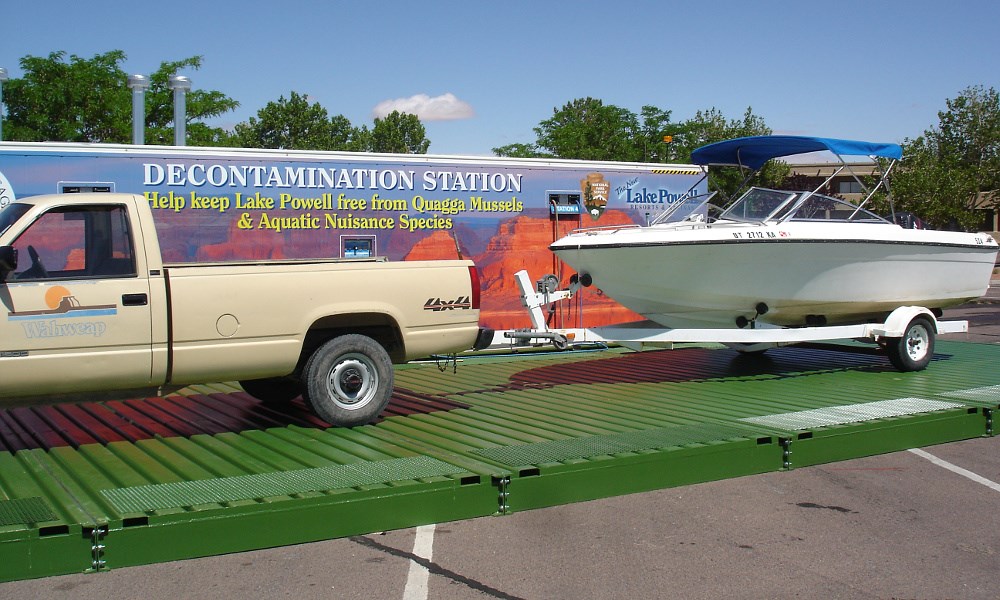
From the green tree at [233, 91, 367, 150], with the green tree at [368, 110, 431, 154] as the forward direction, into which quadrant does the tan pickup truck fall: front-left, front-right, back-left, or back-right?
back-right

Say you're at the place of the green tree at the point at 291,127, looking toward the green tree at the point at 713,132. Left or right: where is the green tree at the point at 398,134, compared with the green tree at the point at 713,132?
left

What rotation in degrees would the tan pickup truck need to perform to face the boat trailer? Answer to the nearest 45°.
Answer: approximately 180°

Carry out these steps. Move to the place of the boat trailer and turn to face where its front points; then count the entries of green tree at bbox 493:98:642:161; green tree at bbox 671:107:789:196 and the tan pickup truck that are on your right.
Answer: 2

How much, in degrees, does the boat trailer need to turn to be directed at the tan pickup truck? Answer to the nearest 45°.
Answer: approximately 45° to its left

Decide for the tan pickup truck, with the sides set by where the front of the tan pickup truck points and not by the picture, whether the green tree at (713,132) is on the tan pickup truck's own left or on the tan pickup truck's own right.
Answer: on the tan pickup truck's own right

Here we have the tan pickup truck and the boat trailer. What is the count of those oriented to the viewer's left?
2

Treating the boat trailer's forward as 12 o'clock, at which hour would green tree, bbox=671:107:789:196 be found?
The green tree is roughly at 3 o'clock from the boat trailer.

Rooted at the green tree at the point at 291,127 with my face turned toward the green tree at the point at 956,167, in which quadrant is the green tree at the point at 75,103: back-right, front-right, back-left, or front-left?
back-right

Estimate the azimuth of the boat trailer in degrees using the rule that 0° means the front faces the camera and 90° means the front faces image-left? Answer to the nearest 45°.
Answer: approximately 90°

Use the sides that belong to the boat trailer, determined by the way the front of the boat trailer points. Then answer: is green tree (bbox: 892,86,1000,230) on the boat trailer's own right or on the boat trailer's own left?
on the boat trailer's own right

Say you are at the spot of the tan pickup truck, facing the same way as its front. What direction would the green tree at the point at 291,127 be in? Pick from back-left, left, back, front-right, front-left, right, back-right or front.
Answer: right

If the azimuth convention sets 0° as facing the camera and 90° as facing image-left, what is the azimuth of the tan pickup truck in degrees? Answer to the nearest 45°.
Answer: approximately 90°
